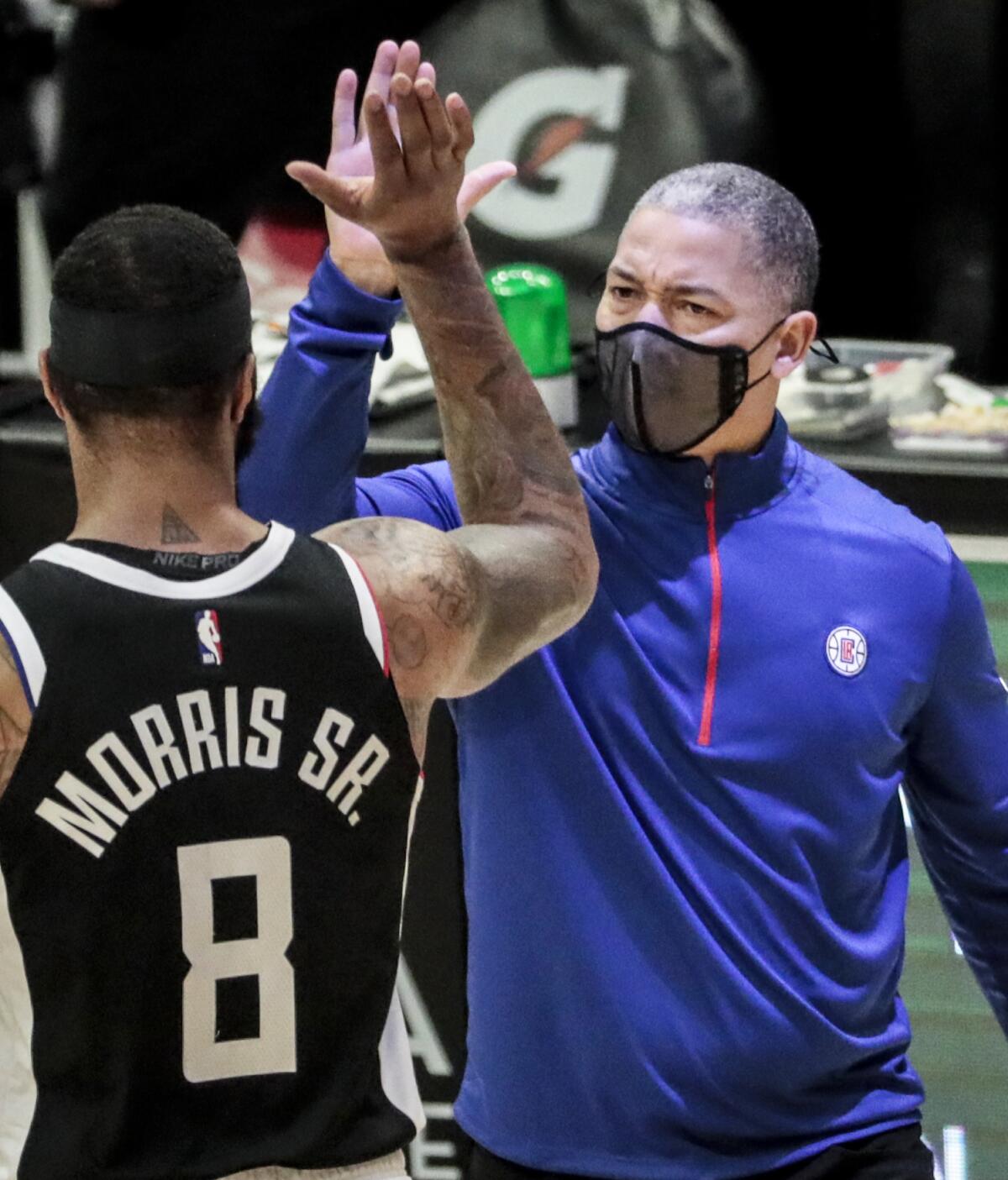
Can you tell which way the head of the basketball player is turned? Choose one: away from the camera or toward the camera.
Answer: away from the camera

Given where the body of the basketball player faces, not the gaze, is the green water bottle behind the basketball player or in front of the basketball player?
in front

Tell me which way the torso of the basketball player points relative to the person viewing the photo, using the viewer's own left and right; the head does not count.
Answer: facing away from the viewer
